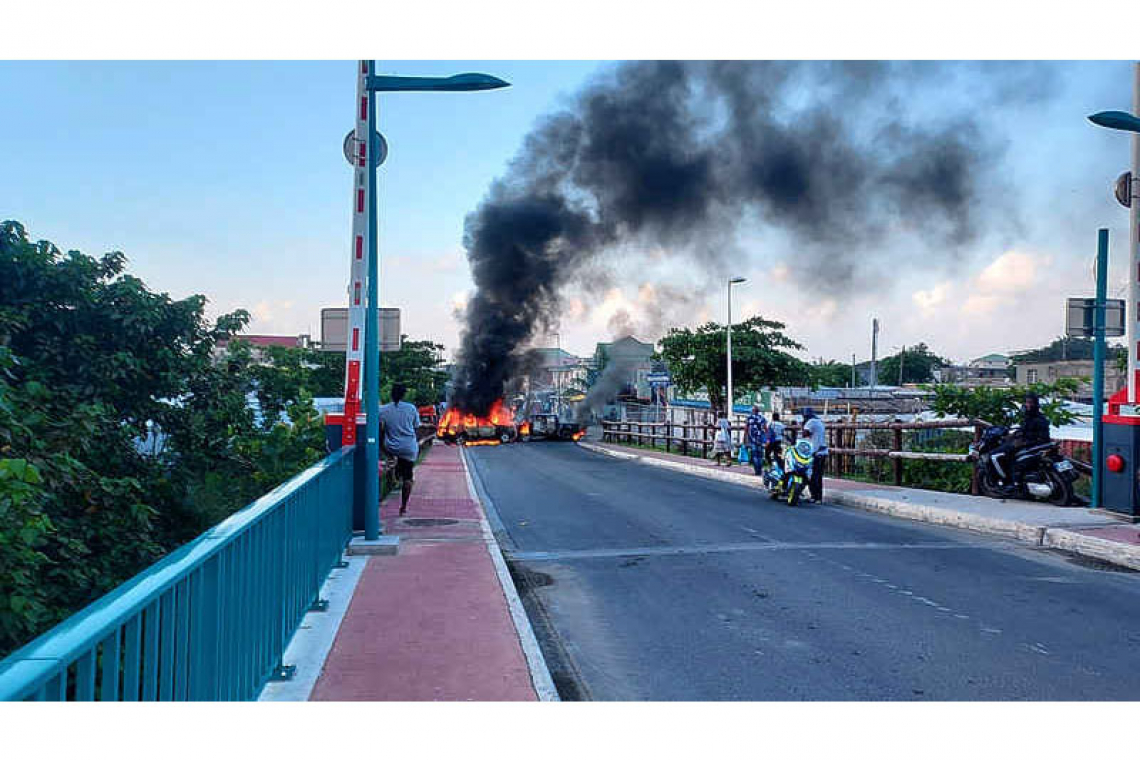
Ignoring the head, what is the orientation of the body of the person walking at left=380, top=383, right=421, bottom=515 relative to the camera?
away from the camera

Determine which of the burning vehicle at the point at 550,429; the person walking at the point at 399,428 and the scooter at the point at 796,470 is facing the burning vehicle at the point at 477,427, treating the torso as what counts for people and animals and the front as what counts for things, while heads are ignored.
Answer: the person walking

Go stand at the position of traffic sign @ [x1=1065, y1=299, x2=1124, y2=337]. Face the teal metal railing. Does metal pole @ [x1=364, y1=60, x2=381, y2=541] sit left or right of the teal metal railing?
right

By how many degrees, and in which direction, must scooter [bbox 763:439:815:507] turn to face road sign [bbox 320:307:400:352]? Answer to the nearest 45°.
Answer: approximately 90° to its right

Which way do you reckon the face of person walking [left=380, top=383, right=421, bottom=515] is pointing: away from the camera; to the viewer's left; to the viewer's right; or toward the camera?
away from the camera

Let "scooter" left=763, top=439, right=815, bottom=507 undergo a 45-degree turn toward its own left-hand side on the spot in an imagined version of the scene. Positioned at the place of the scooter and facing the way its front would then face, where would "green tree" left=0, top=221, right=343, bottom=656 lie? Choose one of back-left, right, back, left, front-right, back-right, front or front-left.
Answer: back-right

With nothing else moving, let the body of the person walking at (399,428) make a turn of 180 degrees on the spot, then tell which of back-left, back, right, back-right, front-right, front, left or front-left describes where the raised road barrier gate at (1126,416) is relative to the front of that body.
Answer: left

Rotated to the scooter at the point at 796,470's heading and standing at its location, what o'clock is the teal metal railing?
The teal metal railing is roughly at 2 o'clock from the scooter.

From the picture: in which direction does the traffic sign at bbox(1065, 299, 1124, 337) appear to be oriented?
away from the camera

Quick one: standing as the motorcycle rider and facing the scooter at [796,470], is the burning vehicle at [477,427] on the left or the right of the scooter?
right
